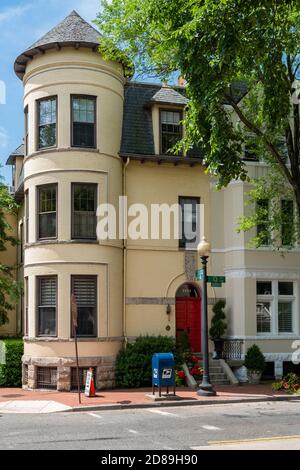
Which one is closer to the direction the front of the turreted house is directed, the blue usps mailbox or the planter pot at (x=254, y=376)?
the blue usps mailbox

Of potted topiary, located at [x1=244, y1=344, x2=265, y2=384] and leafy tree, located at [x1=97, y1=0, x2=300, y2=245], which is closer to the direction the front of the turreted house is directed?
the leafy tree

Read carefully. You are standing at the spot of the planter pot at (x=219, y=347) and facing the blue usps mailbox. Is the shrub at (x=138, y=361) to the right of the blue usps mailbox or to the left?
right

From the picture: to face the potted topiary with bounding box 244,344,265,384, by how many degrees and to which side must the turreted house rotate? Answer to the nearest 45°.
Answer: approximately 90° to its left
